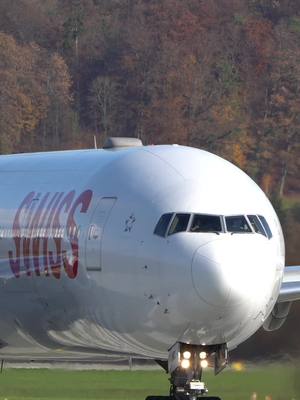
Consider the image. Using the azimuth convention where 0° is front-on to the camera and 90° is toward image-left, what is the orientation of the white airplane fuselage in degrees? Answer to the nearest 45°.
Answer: approximately 315°
